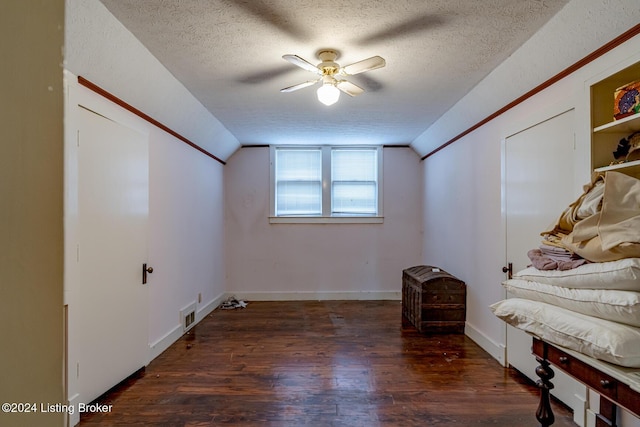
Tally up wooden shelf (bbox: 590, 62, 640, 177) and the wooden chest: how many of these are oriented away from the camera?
0

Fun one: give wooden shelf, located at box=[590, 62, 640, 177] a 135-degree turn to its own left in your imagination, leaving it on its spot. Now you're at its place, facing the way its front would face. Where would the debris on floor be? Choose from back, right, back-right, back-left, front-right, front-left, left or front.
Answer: back

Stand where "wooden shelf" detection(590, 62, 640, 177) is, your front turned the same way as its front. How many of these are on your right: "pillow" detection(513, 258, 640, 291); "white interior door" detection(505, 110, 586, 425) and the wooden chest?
2

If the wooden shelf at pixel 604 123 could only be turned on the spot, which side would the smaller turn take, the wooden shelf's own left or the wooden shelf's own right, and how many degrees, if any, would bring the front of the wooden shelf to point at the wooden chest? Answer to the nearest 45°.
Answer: approximately 90° to the wooden shelf's own right

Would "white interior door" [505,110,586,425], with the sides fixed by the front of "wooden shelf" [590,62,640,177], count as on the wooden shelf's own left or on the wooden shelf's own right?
on the wooden shelf's own right

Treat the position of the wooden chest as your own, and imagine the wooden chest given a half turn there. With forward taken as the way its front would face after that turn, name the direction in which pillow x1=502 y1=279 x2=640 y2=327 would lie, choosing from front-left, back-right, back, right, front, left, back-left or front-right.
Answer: right

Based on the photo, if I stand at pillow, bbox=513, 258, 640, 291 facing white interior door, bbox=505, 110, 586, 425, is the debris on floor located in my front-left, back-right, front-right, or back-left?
front-left

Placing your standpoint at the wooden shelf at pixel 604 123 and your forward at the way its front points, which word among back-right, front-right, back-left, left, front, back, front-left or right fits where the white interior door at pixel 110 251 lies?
front

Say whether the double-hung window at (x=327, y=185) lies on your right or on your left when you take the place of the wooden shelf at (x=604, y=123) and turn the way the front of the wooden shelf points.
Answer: on your right

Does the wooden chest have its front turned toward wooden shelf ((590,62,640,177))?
no
